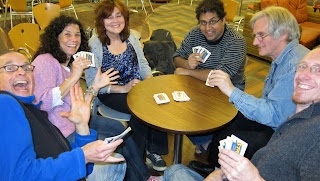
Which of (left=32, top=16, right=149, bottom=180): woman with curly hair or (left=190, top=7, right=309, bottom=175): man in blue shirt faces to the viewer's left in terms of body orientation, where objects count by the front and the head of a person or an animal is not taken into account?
the man in blue shirt

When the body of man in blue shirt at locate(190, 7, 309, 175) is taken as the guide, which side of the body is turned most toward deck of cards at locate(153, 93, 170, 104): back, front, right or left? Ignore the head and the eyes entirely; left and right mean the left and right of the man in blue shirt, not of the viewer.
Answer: front

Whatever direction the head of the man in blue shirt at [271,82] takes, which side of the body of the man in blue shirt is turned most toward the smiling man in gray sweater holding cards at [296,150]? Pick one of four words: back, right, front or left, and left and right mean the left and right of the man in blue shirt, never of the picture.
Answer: left

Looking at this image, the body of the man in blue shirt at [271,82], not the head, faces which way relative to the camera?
to the viewer's left

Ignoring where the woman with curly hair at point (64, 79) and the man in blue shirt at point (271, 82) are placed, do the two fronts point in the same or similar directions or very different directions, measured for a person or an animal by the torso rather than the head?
very different directions

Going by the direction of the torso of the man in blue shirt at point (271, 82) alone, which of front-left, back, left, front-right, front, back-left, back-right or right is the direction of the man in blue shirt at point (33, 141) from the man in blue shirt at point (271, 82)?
front-left

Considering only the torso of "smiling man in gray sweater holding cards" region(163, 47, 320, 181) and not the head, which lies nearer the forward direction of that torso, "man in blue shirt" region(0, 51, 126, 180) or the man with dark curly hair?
the man in blue shirt

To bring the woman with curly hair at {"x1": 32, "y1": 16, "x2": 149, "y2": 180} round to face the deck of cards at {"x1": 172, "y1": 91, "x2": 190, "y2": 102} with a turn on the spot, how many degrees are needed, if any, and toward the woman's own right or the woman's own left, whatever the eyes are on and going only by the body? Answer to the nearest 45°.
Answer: approximately 45° to the woman's own left

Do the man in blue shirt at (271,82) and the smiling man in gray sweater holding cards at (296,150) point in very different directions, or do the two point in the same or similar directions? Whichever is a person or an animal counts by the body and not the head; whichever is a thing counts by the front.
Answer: same or similar directions

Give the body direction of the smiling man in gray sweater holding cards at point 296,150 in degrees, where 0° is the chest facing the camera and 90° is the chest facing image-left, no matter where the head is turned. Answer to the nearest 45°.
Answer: approximately 90°

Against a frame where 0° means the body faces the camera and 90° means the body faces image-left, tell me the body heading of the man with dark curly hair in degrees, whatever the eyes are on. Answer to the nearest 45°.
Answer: approximately 45°

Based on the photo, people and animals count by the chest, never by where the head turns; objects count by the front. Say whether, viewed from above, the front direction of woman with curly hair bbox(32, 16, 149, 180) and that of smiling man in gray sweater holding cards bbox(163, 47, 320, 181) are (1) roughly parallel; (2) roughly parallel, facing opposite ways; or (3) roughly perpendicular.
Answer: roughly parallel, facing opposite ways

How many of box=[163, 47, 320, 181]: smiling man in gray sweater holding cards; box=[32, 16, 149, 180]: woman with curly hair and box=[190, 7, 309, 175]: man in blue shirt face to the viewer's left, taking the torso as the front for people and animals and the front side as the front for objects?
2

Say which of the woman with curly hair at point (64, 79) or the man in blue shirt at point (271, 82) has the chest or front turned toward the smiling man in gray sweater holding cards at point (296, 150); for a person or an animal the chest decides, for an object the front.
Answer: the woman with curly hair

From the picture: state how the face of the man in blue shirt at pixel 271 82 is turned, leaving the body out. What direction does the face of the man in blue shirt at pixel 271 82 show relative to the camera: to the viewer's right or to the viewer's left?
to the viewer's left

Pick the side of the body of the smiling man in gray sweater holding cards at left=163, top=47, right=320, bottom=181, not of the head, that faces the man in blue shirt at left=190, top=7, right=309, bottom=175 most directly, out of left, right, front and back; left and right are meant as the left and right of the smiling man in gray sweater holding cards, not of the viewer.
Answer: right
